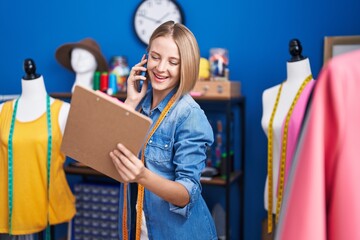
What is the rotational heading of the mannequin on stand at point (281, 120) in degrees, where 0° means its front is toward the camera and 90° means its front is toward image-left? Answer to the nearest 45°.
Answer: approximately 45°

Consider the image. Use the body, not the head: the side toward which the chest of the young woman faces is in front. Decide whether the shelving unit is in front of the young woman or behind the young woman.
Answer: behind

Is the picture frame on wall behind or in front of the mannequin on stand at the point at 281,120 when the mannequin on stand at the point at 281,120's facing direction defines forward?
behind

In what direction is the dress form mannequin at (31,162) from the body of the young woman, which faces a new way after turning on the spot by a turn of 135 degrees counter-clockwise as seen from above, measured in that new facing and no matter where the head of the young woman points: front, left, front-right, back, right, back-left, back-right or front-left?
back-left

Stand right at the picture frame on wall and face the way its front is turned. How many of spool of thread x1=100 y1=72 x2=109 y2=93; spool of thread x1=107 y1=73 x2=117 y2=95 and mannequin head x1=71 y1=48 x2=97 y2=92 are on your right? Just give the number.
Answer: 3

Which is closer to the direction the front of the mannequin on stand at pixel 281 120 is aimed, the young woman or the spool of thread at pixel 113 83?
the young woman

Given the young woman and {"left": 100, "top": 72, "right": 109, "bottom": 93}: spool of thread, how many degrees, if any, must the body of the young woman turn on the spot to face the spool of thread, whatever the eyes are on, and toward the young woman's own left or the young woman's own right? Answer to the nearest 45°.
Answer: approximately 135° to the young woman's own right

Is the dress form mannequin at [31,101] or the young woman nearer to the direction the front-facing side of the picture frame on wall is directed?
the young woman

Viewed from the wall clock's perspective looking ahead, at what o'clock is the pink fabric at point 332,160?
The pink fabric is roughly at 12 o'clock from the wall clock.

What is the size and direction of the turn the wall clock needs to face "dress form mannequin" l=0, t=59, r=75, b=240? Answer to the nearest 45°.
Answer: approximately 45° to its right

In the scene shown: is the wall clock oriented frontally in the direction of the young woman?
yes
